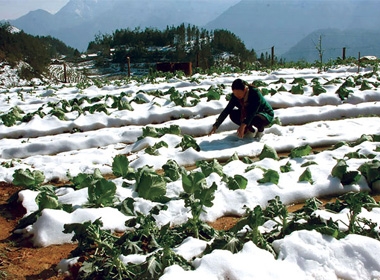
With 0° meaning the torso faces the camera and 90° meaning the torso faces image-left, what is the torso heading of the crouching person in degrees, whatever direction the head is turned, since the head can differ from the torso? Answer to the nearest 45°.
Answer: approximately 45°
